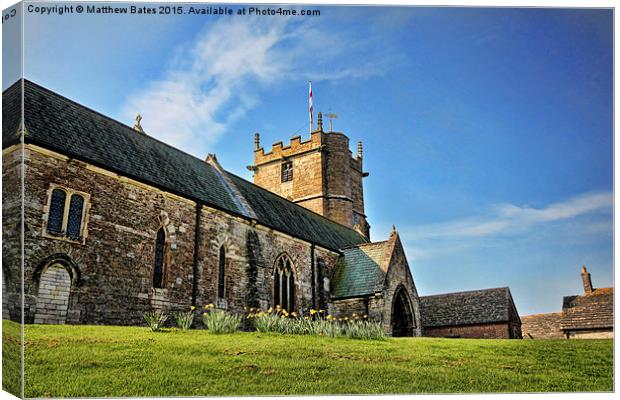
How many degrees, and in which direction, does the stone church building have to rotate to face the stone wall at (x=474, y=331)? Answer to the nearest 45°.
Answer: approximately 90° to its left

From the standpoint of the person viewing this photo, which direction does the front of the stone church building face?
facing the viewer and to the right of the viewer

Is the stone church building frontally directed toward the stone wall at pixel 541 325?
no
